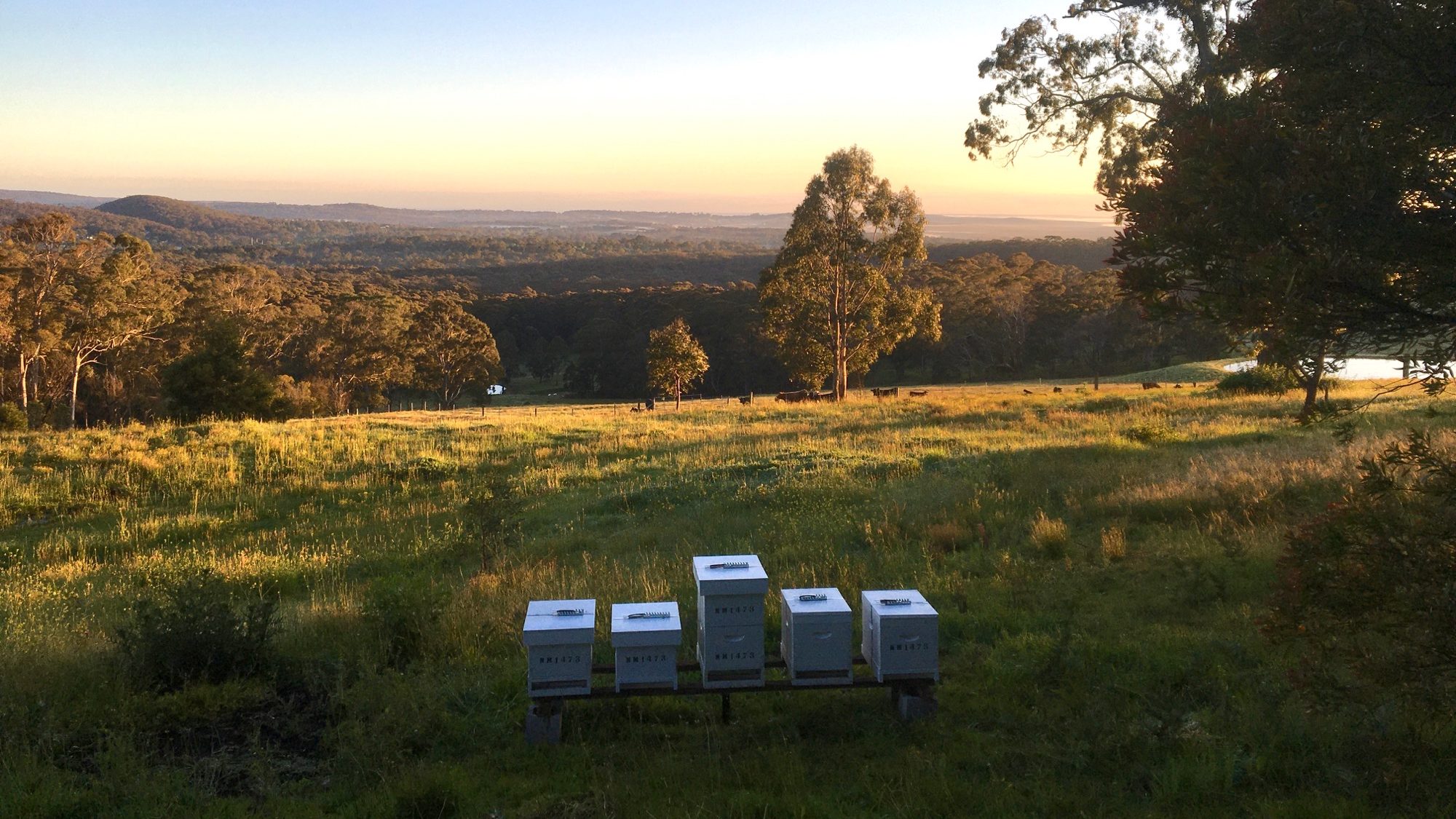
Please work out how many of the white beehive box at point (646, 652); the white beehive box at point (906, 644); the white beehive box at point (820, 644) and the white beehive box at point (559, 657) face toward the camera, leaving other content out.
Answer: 4

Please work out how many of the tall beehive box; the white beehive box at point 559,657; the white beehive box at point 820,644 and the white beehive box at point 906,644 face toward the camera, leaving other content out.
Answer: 4

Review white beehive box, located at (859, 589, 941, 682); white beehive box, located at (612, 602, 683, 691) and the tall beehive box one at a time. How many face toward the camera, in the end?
3

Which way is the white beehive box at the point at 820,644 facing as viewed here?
toward the camera

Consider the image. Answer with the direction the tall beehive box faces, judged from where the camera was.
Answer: facing the viewer

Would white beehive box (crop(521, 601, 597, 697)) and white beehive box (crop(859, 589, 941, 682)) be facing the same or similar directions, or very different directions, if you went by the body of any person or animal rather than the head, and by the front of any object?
same or similar directions

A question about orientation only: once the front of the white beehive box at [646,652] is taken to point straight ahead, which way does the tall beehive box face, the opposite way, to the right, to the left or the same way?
the same way

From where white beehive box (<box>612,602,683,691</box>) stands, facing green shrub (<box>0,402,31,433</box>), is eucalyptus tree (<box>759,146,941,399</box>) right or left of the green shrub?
right

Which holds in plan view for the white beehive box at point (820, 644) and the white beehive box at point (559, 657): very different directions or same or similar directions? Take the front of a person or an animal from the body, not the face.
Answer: same or similar directions

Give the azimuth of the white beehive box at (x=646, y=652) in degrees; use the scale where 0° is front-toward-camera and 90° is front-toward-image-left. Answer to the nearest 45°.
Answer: approximately 0°

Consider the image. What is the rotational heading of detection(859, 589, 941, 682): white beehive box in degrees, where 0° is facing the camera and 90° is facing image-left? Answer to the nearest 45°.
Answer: approximately 0°

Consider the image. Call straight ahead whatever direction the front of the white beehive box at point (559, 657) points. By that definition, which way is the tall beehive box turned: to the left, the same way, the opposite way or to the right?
the same way

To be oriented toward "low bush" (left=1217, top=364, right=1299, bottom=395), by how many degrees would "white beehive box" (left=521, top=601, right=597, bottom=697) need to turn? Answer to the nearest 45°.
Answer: approximately 135° to its left
